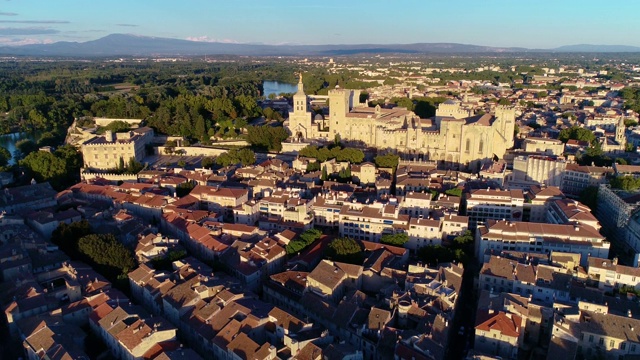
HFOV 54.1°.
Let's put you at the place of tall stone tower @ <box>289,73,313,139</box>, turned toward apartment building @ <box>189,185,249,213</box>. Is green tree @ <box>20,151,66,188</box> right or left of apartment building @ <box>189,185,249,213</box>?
right

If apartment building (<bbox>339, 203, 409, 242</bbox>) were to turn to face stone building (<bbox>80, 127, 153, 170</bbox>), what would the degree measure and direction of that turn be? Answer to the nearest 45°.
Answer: approximately 135° to its right

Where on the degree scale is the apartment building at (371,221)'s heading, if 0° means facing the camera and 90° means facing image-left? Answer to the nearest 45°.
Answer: approximately 0°

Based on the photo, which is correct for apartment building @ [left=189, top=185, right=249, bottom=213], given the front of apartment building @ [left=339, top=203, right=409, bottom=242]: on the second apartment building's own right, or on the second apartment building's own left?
on the second apartment building's own right

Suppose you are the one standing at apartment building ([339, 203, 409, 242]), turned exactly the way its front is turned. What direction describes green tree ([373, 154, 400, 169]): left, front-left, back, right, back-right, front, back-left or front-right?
back

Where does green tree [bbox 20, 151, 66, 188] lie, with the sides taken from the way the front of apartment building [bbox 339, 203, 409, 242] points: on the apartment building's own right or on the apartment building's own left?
on the apartment building's own right

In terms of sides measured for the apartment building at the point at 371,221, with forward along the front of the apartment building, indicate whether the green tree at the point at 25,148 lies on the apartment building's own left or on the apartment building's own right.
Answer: on the apartment building's own right
